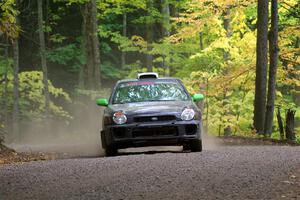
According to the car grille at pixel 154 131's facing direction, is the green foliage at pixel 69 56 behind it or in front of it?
behind

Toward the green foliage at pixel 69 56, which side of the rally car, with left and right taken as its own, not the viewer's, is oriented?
back

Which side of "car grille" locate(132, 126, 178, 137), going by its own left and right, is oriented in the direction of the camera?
front

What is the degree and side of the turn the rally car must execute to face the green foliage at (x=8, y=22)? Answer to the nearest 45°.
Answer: approximately 90° to its right

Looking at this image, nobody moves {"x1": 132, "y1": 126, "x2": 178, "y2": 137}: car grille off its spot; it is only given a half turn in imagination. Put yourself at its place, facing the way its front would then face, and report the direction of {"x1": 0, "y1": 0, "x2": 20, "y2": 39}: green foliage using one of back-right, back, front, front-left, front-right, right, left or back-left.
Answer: left

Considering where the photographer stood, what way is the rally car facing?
facing the viewer
